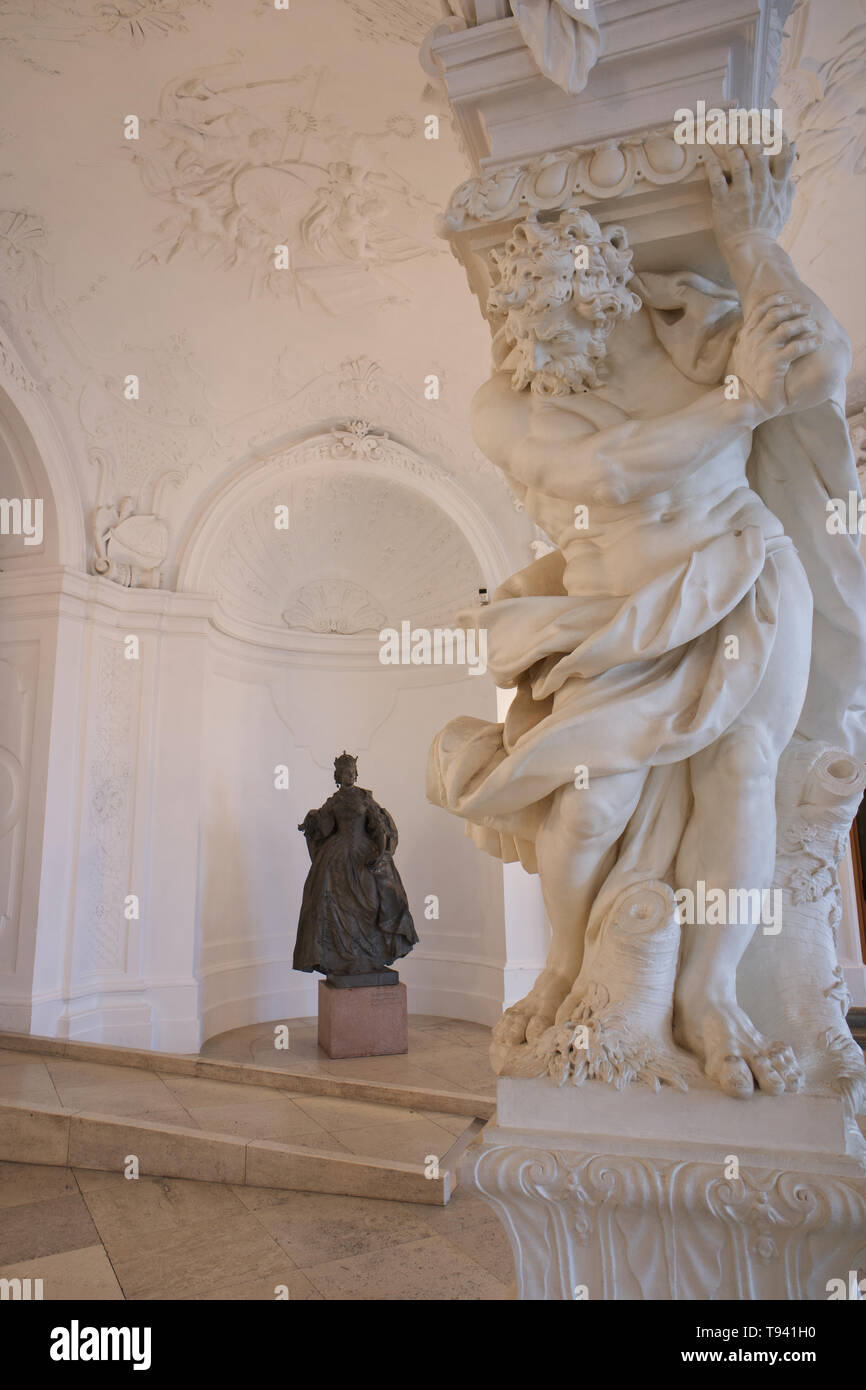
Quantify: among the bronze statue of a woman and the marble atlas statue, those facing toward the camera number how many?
2

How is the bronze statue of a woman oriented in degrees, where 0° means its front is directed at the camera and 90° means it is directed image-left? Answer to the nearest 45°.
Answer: approximately 0°

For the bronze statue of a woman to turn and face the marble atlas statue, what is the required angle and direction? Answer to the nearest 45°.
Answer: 0° — it already faces it

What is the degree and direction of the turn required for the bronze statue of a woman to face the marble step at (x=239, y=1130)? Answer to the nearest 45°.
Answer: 0° — it already faces it
